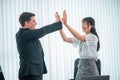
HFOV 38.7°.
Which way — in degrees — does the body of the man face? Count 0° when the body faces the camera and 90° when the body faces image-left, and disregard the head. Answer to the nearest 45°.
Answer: approximately 270°

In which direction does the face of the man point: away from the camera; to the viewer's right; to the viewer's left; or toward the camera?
to the viewer's right
